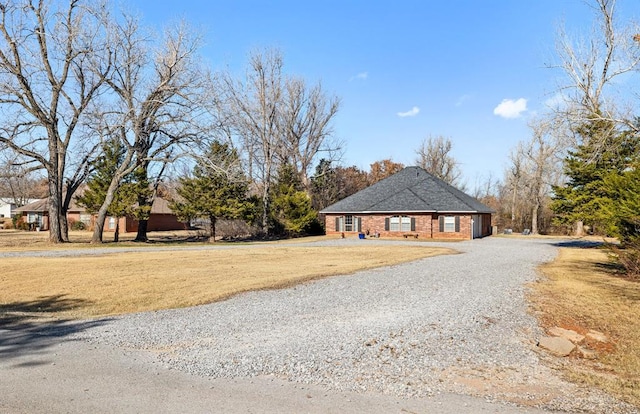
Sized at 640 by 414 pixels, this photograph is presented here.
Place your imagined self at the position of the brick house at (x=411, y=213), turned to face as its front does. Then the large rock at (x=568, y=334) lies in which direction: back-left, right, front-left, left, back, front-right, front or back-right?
front

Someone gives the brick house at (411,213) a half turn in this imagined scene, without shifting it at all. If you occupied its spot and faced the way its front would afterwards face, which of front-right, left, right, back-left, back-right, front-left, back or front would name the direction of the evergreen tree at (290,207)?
left

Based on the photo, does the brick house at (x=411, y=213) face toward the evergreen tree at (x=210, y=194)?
no

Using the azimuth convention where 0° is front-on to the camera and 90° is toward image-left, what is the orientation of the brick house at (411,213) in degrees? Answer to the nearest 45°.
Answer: approximately 0°

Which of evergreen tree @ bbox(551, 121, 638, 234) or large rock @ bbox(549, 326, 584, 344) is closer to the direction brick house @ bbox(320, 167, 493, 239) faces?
the large rock

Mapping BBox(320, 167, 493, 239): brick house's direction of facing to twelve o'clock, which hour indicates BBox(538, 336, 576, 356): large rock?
The large rock is roughly at 12 o'clock from the brick house.

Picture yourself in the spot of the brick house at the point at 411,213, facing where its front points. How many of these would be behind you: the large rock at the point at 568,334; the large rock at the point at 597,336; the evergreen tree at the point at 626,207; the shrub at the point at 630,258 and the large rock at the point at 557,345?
0

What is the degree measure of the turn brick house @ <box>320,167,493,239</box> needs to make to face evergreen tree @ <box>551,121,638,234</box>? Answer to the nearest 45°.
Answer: approximately 45° to its left

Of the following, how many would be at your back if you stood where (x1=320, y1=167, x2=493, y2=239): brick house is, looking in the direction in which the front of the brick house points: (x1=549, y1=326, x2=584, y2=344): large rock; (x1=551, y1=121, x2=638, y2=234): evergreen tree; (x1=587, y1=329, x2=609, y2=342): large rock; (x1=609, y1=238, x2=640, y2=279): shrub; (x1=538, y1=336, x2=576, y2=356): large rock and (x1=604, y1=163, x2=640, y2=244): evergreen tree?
0

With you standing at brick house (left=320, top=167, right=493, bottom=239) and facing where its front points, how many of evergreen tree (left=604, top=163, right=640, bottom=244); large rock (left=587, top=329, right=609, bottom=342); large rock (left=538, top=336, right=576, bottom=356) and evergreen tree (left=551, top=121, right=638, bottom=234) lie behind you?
0

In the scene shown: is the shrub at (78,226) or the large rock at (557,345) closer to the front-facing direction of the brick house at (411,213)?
the large rock

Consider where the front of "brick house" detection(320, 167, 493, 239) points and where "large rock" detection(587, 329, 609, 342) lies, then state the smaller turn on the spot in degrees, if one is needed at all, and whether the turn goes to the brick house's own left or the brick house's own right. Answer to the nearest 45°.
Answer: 0° — it already faces it

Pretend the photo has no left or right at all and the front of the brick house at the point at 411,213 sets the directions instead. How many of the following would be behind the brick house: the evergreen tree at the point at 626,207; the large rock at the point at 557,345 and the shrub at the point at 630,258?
0

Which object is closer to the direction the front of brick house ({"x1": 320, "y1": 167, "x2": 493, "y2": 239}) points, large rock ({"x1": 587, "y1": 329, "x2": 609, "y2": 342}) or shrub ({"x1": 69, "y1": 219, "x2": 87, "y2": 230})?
the large rock

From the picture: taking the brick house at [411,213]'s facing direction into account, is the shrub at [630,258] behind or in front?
in front

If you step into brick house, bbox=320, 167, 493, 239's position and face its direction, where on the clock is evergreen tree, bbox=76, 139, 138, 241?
The evergreen tree is roughly at 2 o'clock from the brick house.
